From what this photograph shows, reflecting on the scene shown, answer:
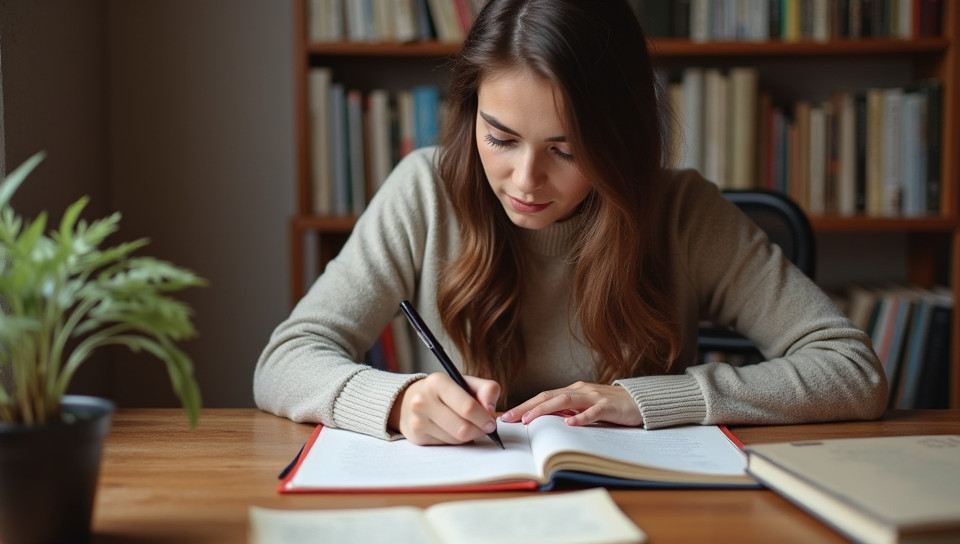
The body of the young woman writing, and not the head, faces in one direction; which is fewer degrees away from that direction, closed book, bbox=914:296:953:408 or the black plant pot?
the black plant pot

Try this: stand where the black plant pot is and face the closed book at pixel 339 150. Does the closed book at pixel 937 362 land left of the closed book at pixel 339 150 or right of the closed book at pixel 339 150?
right

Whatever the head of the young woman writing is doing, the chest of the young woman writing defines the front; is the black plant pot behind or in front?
in front

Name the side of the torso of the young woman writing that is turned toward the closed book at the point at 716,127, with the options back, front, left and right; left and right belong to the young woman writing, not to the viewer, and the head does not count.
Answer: back

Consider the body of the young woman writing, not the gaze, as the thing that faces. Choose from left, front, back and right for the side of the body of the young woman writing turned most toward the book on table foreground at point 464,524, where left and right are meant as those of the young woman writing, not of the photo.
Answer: front

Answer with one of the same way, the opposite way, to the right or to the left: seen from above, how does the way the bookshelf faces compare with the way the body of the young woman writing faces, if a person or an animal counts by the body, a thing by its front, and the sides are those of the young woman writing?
the same way

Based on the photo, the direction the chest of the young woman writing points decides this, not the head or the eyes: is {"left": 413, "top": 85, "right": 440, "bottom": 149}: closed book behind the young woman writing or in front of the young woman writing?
behind

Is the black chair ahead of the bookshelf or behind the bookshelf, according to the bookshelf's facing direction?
ahead

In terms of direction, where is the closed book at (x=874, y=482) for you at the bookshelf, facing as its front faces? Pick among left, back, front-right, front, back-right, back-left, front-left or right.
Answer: front

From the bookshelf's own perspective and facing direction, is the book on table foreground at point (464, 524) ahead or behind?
ahead

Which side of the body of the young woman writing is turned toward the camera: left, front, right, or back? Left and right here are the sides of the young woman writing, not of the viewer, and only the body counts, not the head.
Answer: front

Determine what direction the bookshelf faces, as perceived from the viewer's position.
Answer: facing the viewer

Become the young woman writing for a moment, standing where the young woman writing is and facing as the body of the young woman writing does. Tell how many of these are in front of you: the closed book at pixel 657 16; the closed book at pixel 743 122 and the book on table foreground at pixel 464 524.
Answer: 1

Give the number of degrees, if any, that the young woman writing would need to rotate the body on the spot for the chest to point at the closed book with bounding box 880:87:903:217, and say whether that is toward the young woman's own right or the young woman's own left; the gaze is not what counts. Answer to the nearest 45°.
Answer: approximately 135° to the young woman's own left

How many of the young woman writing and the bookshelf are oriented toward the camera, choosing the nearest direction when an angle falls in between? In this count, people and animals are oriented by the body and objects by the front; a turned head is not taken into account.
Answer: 2
